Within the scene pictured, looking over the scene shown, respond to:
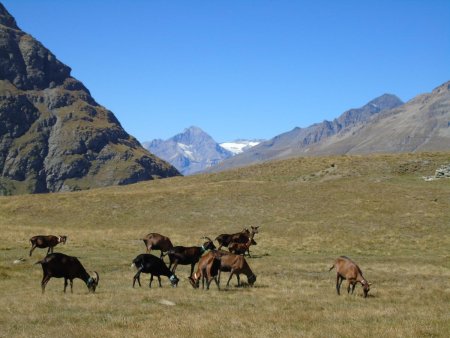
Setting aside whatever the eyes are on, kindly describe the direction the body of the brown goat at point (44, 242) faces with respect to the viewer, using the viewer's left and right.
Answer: facing to the right of the viewer

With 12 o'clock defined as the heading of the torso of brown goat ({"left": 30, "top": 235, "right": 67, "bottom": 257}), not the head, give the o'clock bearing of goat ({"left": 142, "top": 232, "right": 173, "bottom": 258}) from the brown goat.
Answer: The goat is roughly at 1 o'clock from the brown goat.

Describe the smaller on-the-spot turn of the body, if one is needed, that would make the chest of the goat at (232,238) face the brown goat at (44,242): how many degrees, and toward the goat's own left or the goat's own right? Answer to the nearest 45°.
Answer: approximately 180°

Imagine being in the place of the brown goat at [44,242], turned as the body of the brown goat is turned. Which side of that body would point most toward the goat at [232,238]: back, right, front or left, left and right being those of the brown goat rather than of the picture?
front

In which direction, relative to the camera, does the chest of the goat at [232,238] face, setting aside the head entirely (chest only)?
to the viewer's right

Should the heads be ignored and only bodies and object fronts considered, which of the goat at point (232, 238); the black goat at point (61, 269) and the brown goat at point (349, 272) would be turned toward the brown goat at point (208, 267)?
the black goat

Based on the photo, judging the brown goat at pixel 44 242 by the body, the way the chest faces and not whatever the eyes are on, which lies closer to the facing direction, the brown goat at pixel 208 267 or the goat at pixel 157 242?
the goat

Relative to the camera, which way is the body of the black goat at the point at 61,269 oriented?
to the viewer's right

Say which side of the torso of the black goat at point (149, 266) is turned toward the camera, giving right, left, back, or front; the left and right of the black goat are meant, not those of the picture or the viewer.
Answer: right

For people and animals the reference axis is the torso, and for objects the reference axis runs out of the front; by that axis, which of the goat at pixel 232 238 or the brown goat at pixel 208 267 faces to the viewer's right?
the goat

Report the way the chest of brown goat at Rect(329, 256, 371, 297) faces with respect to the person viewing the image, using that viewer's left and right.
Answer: facing the viewer and to the right of the viewer
